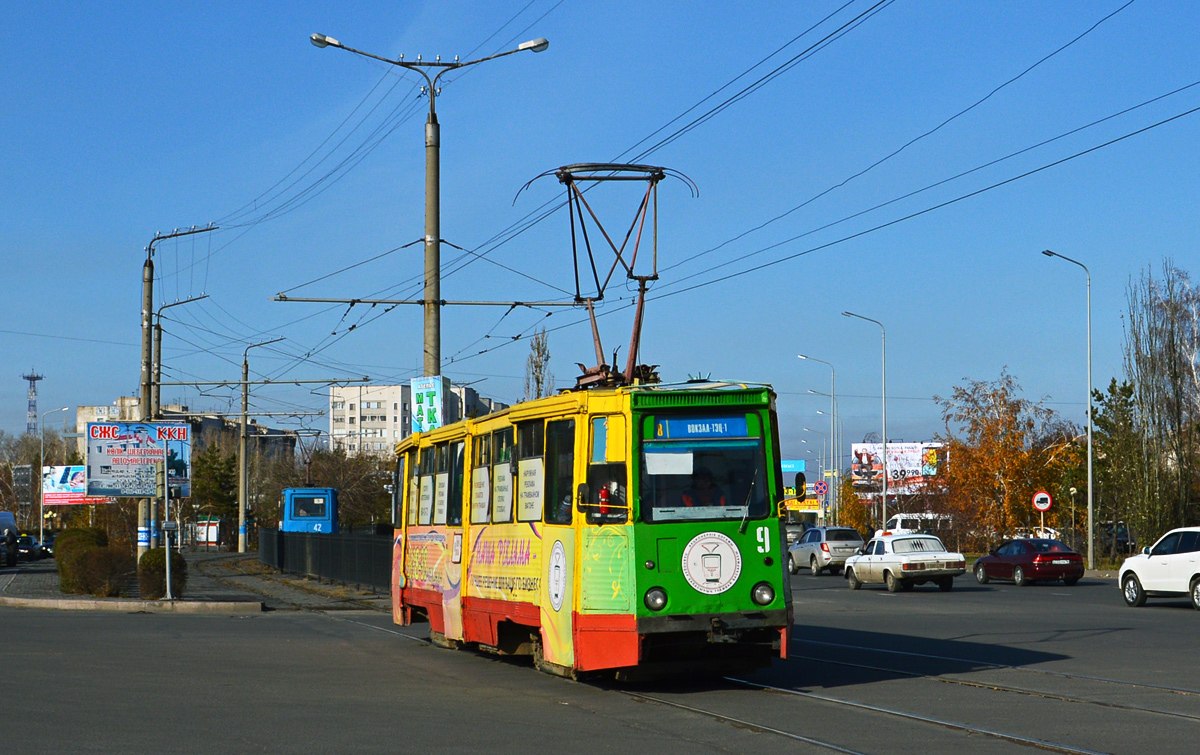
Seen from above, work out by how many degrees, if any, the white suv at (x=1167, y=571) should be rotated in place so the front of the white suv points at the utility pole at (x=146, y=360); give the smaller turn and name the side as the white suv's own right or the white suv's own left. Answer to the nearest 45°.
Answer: approximately 45° to the white suv's own left

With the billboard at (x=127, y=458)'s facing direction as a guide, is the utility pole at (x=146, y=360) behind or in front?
behind

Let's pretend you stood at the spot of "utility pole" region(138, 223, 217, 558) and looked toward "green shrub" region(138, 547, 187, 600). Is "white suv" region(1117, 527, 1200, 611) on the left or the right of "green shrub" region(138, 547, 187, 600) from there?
left

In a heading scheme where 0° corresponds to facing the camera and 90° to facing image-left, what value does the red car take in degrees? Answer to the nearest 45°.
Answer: approximately 135°

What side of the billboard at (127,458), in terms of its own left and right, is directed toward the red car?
left

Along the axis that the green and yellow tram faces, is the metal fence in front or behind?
behind

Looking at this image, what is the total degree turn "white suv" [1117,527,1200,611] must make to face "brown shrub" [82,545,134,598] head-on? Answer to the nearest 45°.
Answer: approximately 45° to its left

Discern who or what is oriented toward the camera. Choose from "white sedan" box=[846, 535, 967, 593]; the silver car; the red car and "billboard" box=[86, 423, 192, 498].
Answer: the billboard

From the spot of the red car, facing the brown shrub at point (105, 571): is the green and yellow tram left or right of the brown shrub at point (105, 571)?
left

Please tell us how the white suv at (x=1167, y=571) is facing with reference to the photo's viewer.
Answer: facing away from the viewer and to the left of the viewer
